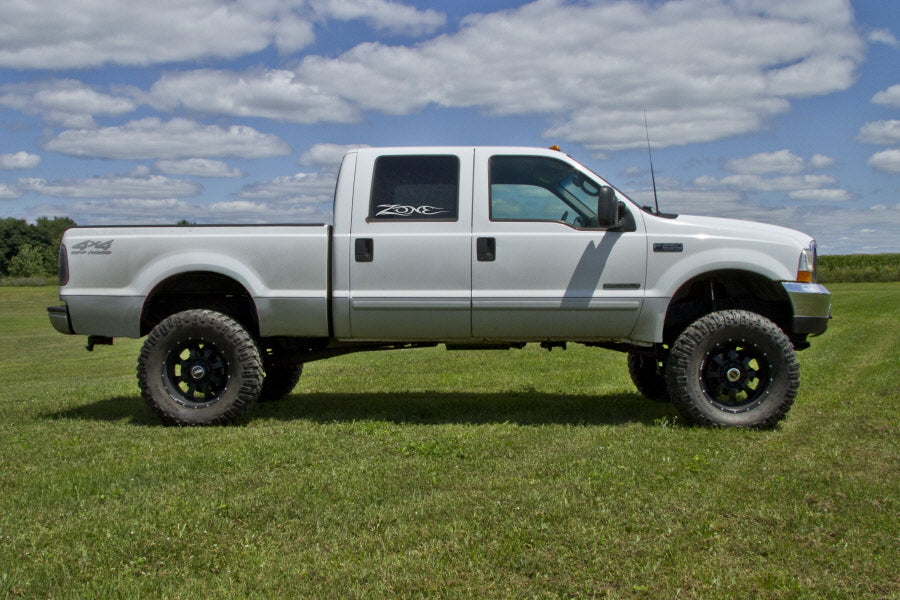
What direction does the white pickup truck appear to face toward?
to the viewer's right
